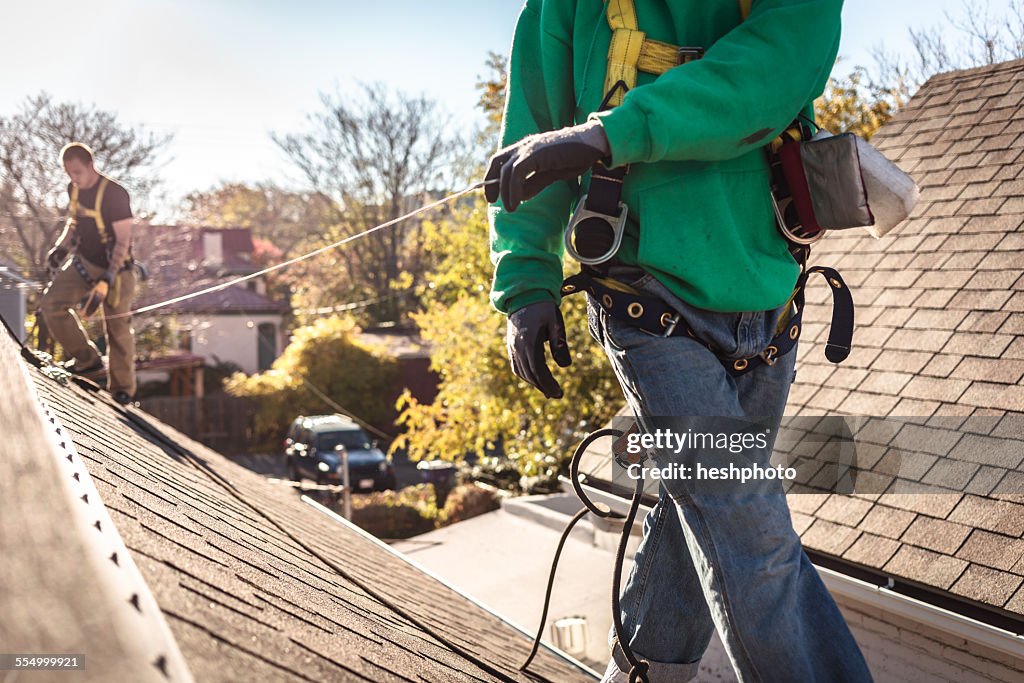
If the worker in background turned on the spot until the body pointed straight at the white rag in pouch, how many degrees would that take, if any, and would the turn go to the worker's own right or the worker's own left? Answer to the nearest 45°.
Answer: approximately 45° to the worker's own left

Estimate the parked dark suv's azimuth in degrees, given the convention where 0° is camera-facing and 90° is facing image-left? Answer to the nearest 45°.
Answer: approximately 315°

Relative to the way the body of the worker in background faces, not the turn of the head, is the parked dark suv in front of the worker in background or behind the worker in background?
behind

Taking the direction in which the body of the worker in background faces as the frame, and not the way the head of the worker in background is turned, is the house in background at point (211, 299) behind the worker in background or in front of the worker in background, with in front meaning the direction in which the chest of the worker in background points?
behind
